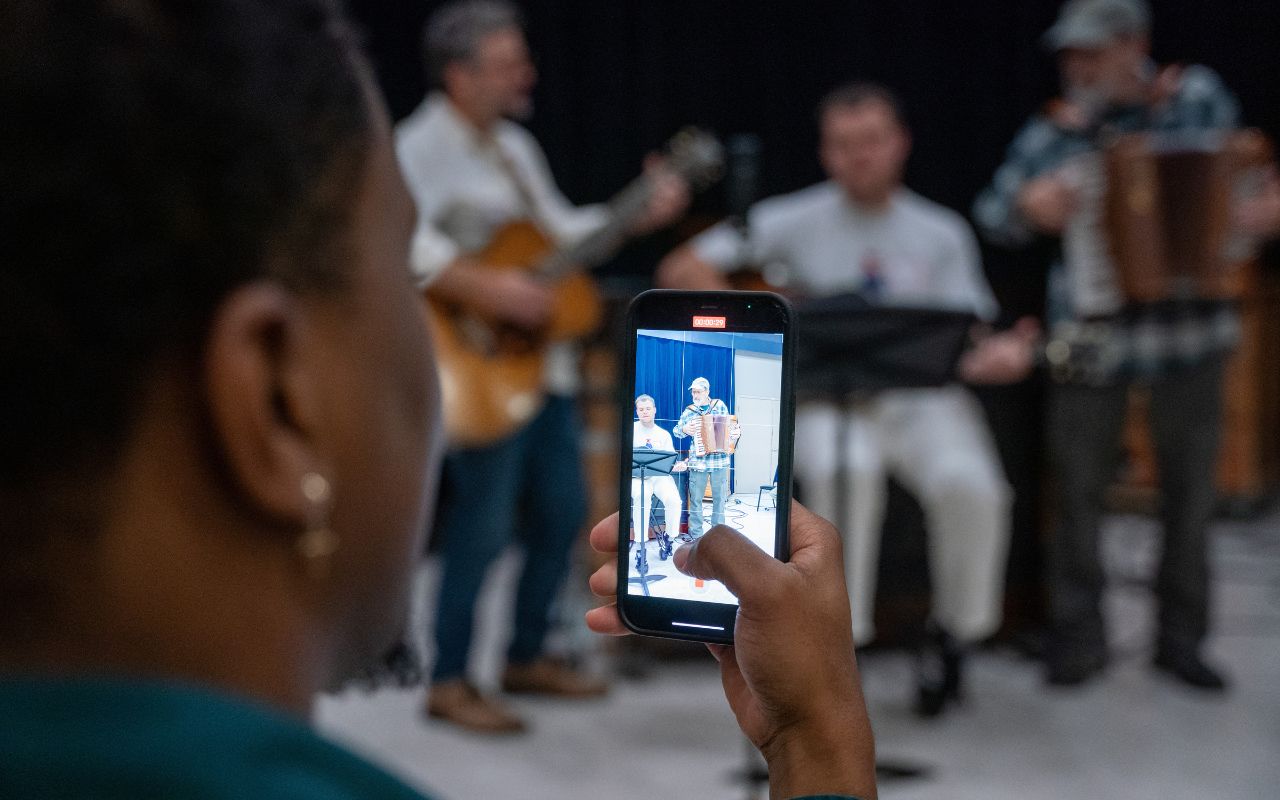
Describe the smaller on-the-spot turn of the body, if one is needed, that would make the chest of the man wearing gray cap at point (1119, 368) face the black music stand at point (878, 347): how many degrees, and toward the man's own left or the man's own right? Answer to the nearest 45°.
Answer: approximately 45° to the man's own right

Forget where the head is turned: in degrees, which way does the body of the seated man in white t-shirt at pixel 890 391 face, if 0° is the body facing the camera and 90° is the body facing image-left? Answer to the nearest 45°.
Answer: approximately 0°

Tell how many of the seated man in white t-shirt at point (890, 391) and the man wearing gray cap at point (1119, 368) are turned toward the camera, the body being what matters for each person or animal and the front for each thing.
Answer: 2

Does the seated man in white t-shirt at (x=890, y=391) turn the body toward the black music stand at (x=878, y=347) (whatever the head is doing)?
yes

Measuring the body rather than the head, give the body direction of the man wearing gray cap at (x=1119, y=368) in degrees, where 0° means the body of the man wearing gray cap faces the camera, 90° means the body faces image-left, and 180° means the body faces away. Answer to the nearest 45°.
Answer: approximately 0°
